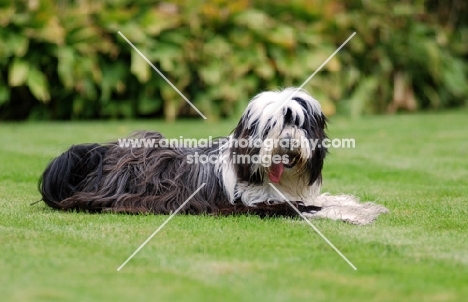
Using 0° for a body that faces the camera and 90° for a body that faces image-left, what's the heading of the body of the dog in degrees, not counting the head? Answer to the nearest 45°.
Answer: approximately 270°
